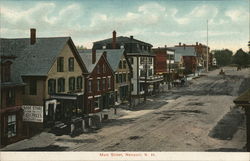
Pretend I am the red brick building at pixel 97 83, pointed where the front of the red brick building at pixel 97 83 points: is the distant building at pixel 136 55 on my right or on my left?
on my left

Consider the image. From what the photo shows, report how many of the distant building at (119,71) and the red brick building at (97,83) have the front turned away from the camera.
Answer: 0

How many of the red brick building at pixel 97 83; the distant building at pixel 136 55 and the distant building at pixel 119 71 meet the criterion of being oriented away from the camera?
0

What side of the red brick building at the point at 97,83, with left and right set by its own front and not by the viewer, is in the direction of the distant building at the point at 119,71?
left

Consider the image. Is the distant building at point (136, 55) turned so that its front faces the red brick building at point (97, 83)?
no

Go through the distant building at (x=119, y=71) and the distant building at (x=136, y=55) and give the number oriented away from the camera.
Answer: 0

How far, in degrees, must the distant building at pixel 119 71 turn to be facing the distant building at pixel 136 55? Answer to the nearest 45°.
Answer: approximately 90° to its left

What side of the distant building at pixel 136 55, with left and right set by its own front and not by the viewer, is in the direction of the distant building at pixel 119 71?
right

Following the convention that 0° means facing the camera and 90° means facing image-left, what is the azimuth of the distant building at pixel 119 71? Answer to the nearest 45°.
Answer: approximately 315°

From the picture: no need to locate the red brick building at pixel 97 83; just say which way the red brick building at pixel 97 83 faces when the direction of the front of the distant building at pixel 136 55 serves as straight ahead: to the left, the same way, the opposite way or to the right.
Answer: the same way

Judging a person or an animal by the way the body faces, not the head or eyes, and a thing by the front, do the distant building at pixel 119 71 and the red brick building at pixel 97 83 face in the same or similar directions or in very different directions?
same or similar directions

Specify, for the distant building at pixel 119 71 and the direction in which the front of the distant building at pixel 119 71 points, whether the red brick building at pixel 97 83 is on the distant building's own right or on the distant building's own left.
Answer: on the distant building's own right

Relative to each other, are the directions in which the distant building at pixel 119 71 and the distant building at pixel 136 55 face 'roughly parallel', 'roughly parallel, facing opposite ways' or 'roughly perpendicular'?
roughly parallel

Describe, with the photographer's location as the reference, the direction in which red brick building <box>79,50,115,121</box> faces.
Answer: facing the viewer and to the right of the viewer
